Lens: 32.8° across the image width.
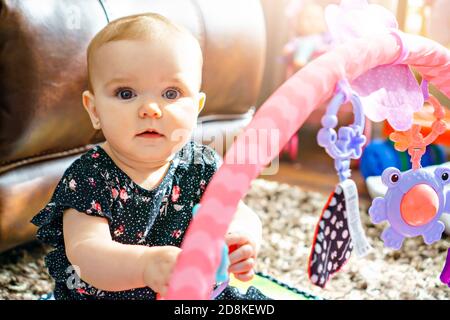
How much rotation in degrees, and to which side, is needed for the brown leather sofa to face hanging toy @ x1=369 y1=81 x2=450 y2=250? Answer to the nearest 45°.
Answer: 0° — it already faces it

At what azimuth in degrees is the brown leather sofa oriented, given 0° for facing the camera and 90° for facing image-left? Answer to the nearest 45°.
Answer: approximately 315°

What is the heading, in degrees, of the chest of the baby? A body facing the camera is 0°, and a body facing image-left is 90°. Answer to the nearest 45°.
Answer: approximately 0°
